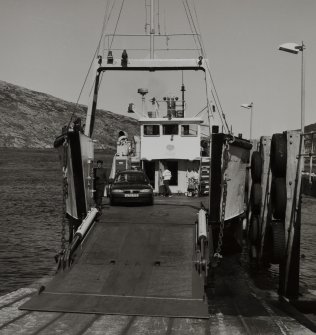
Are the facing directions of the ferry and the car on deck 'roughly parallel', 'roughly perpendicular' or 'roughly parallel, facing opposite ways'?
roughly parallel

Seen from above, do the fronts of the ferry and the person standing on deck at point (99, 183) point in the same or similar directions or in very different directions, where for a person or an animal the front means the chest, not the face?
same or similar directions

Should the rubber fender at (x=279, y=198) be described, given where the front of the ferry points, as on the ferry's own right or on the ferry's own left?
on the ferry's own left

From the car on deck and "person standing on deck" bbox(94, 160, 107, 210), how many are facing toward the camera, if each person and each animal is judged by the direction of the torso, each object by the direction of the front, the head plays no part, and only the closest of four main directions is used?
2

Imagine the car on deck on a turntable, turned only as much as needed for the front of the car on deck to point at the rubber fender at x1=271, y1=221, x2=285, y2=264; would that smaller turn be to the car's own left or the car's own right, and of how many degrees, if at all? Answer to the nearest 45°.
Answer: approximately 45° to the car's own left

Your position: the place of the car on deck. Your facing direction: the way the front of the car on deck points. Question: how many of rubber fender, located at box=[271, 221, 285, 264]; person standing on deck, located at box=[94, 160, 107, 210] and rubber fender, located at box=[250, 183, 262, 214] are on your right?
1

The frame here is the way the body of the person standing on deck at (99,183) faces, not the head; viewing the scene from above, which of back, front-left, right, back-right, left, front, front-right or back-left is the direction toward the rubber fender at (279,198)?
front-left

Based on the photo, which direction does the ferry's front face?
toward the camera

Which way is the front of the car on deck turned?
toward the camera
